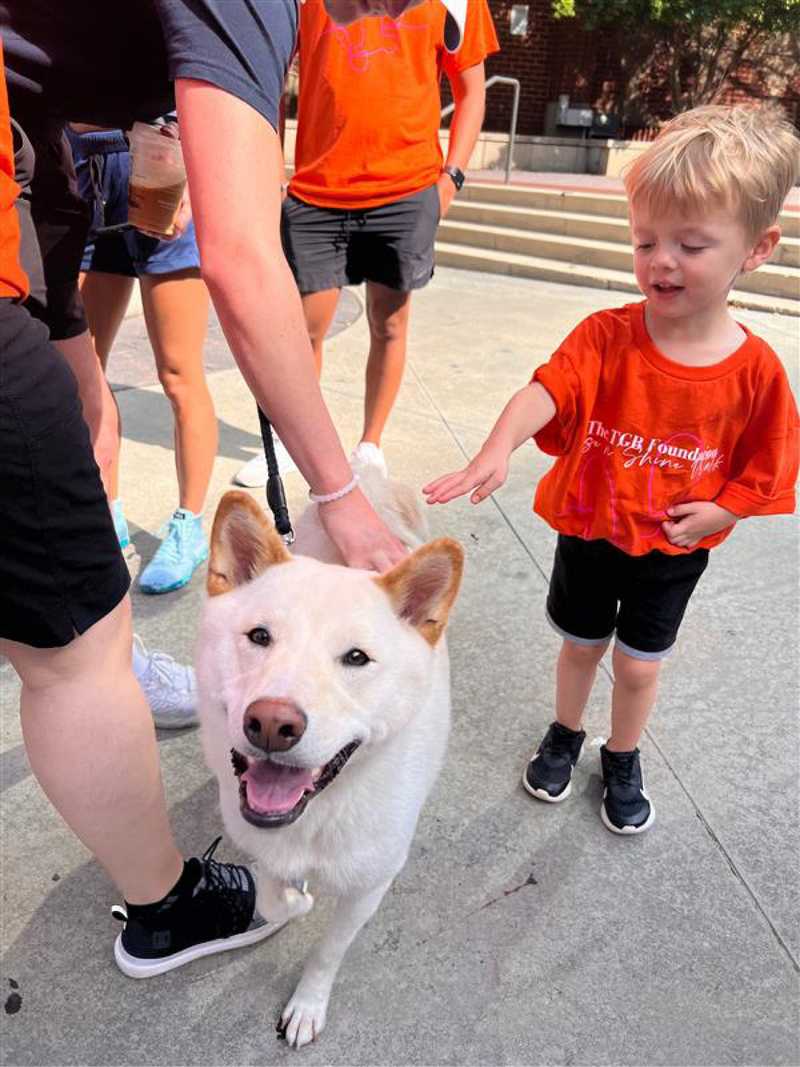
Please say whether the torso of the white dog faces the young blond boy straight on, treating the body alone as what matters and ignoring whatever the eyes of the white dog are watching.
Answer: no

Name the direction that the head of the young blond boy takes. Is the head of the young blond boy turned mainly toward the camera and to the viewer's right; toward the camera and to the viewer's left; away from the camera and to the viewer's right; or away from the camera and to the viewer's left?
toward the camera and to the viewer's left

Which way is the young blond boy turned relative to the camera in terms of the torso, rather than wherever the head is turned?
toward the camera

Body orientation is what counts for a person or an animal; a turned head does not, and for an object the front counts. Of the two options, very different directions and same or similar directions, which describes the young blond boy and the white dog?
same or similar directions

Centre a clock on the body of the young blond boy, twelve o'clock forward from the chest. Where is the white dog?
The white dog is roughly at 1 o'clock from the young blond boy.

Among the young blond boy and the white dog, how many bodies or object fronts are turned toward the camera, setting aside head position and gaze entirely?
2
